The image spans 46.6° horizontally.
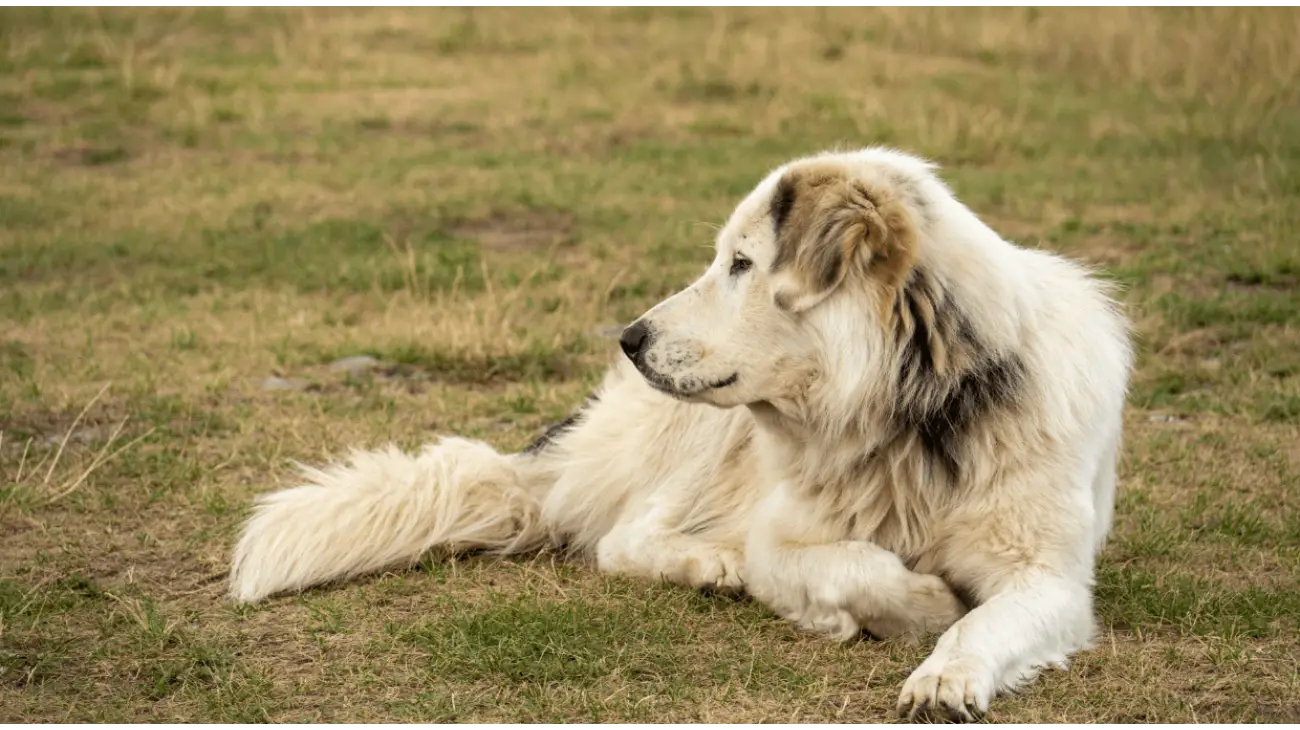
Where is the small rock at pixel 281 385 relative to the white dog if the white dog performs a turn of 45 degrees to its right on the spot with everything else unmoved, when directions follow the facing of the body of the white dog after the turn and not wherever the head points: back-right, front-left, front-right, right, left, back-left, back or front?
back-right

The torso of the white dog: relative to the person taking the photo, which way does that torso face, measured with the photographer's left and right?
facing the viewer and to the right of the viewer

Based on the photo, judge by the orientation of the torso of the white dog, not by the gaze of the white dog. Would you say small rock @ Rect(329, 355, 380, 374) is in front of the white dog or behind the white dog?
behind
